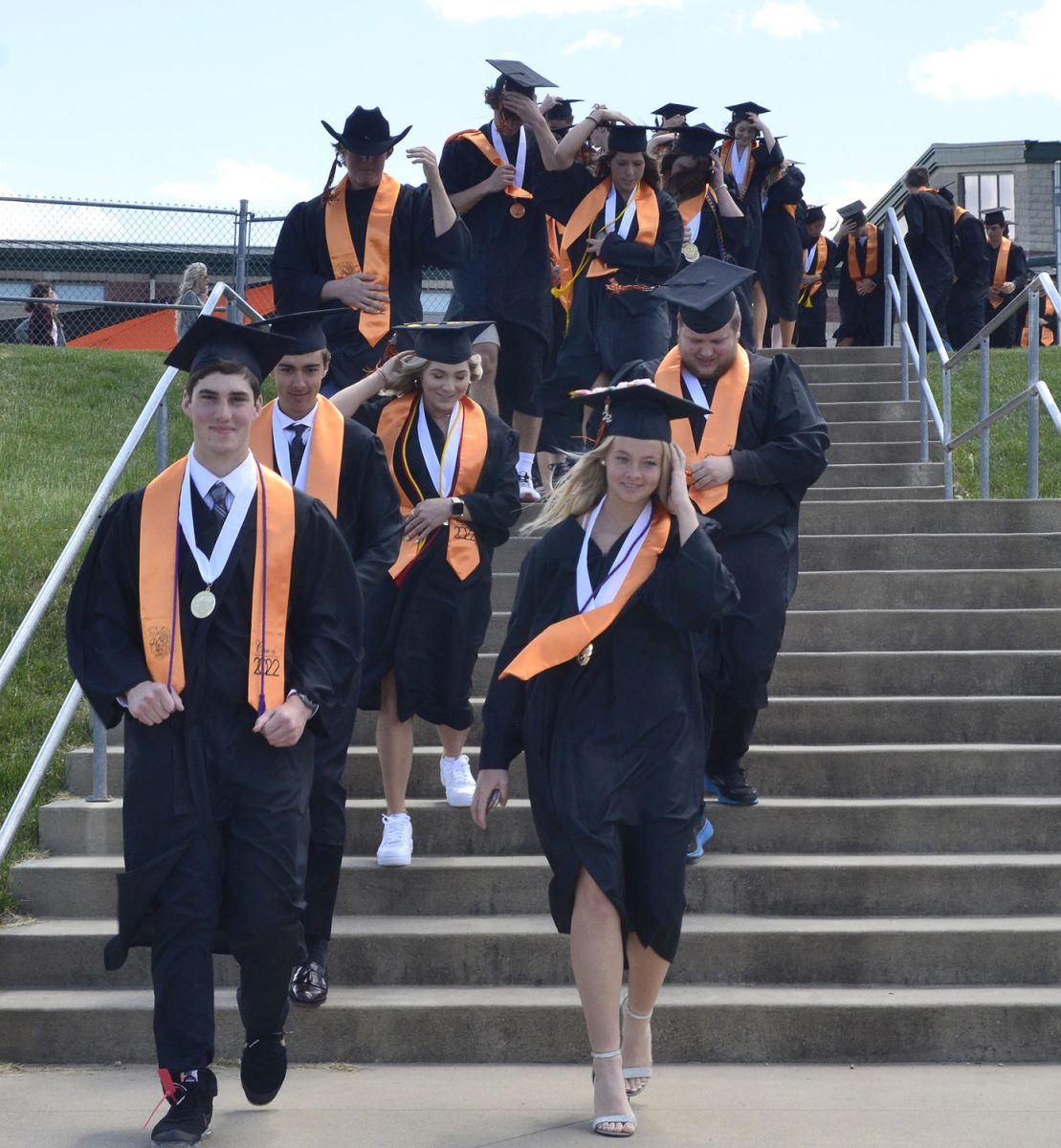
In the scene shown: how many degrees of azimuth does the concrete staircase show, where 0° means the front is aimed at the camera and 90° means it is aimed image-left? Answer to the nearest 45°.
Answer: approximately 0°
